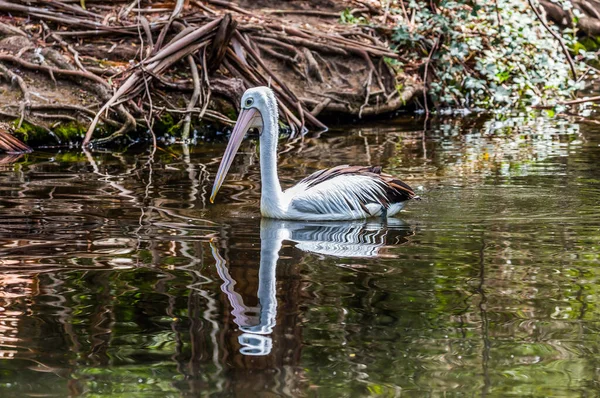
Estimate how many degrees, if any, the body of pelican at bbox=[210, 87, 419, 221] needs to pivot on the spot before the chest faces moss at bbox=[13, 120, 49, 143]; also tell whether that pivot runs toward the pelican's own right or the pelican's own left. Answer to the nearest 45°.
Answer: approximately 45° to the pelican's own right

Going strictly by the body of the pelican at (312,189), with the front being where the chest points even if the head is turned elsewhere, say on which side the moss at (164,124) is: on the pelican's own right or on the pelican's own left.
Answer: on the pelican's own right

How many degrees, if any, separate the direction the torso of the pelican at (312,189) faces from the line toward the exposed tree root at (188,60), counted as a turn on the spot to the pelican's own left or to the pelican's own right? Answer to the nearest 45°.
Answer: approximately 90° to the pelican's own right

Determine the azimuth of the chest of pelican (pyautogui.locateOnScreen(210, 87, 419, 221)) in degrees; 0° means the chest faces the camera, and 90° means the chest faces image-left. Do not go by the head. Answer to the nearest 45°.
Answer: approximately 90°

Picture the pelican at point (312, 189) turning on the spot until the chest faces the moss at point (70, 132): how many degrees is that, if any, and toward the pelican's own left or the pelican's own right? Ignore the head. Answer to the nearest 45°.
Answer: approximately 45° to the pelican's own right
